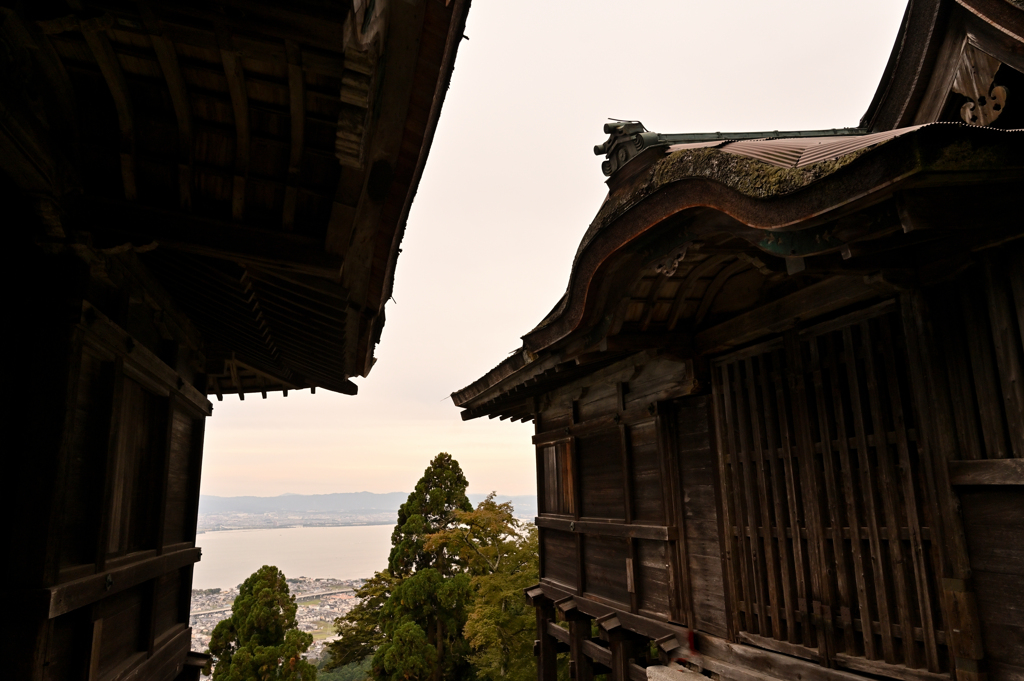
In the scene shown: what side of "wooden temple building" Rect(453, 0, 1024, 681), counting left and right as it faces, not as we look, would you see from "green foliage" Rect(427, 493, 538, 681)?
right

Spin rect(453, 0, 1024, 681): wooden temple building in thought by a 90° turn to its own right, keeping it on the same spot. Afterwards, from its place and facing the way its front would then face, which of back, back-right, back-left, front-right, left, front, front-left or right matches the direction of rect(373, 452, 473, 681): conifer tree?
front

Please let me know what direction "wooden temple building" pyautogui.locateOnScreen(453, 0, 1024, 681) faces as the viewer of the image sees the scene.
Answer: facing the viewer and to the left of the viewer

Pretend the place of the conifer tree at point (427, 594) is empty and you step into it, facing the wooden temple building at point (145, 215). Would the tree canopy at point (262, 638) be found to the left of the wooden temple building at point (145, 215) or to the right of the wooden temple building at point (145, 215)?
right

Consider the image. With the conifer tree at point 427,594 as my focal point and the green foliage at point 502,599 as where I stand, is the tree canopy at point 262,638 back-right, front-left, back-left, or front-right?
front-left

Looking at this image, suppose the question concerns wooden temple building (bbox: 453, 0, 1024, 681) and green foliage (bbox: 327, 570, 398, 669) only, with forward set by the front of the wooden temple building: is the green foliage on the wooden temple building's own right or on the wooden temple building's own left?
on the wooden temple building's own right

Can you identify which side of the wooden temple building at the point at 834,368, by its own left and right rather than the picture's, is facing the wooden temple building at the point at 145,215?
front

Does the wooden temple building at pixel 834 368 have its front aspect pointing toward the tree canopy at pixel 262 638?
no
